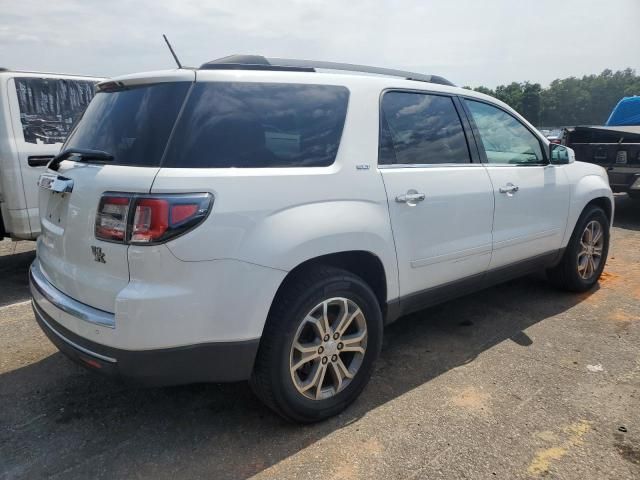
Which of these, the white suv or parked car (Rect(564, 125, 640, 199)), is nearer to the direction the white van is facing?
the parked car

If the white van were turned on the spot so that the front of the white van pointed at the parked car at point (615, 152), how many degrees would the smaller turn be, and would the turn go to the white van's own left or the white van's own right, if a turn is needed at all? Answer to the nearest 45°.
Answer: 0° — it already faces it

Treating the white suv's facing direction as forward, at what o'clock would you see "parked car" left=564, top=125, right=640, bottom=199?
The parked car is roughly at 12 o'clock from the white suv.

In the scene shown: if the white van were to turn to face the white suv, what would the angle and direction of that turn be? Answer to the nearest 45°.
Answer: approximately 90° to its right

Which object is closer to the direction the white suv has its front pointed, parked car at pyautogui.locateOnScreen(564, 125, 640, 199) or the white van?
the parked car

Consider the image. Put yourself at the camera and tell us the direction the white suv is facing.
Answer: facing away from the viewer and to the right of the viewer
